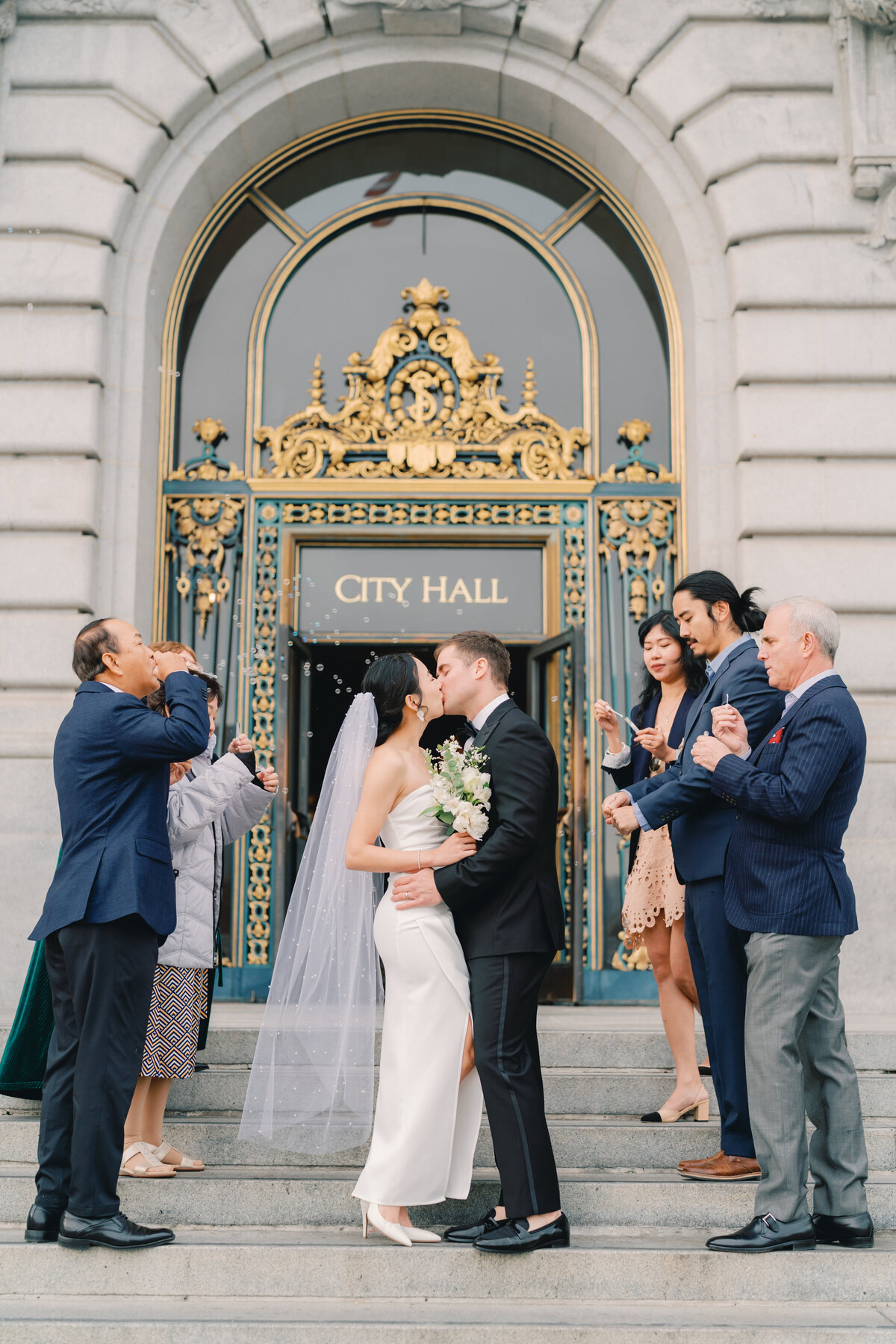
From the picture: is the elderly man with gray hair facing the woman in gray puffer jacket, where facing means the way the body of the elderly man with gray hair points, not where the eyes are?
yes

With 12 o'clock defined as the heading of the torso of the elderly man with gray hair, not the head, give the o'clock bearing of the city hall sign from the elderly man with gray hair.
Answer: The city hall sign is roughly at 2 o'clock from the elderly man with gray hair.

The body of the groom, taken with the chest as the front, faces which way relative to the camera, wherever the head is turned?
to the viewer's left

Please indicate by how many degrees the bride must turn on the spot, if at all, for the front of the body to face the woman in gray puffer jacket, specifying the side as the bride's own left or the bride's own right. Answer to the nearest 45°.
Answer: approximately 135° to the bride's own left

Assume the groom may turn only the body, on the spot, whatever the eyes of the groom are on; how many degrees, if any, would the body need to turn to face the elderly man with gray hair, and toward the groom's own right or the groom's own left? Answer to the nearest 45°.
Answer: approximately 180°

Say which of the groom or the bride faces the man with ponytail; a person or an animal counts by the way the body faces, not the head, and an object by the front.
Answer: the bride

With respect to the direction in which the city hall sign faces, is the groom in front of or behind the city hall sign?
in front

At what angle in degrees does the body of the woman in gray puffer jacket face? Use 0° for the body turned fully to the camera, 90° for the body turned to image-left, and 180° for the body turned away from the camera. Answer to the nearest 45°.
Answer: approximately 270°

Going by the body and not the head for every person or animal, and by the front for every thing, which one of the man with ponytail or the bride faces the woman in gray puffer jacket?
the man with ponytail

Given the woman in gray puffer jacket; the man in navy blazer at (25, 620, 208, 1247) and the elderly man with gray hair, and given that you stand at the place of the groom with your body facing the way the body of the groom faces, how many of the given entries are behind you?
1

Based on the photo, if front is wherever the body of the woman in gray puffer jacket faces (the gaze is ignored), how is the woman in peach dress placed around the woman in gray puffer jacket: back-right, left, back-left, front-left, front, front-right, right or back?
front

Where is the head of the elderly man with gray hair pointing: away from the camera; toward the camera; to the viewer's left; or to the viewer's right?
to the viewer's left

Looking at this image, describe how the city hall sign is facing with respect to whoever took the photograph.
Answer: facing the viewer

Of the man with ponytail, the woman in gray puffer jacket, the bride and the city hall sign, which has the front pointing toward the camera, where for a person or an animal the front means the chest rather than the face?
the city hall sign

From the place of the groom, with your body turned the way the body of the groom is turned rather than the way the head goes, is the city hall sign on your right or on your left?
on your right

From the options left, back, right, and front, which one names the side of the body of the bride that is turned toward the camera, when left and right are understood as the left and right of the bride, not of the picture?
right

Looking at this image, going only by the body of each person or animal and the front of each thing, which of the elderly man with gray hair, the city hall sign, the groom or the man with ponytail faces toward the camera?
the city hall sign

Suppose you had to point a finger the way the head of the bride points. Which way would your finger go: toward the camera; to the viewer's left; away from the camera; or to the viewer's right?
to the viewer's right
